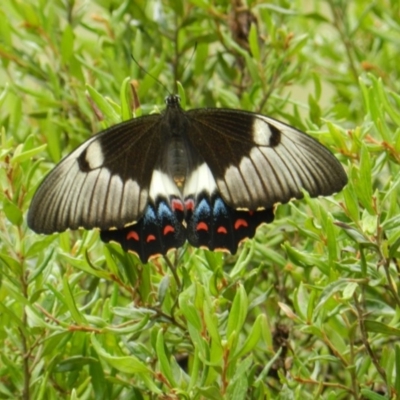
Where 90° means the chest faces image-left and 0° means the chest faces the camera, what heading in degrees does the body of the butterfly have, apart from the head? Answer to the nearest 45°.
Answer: approximately 180°
